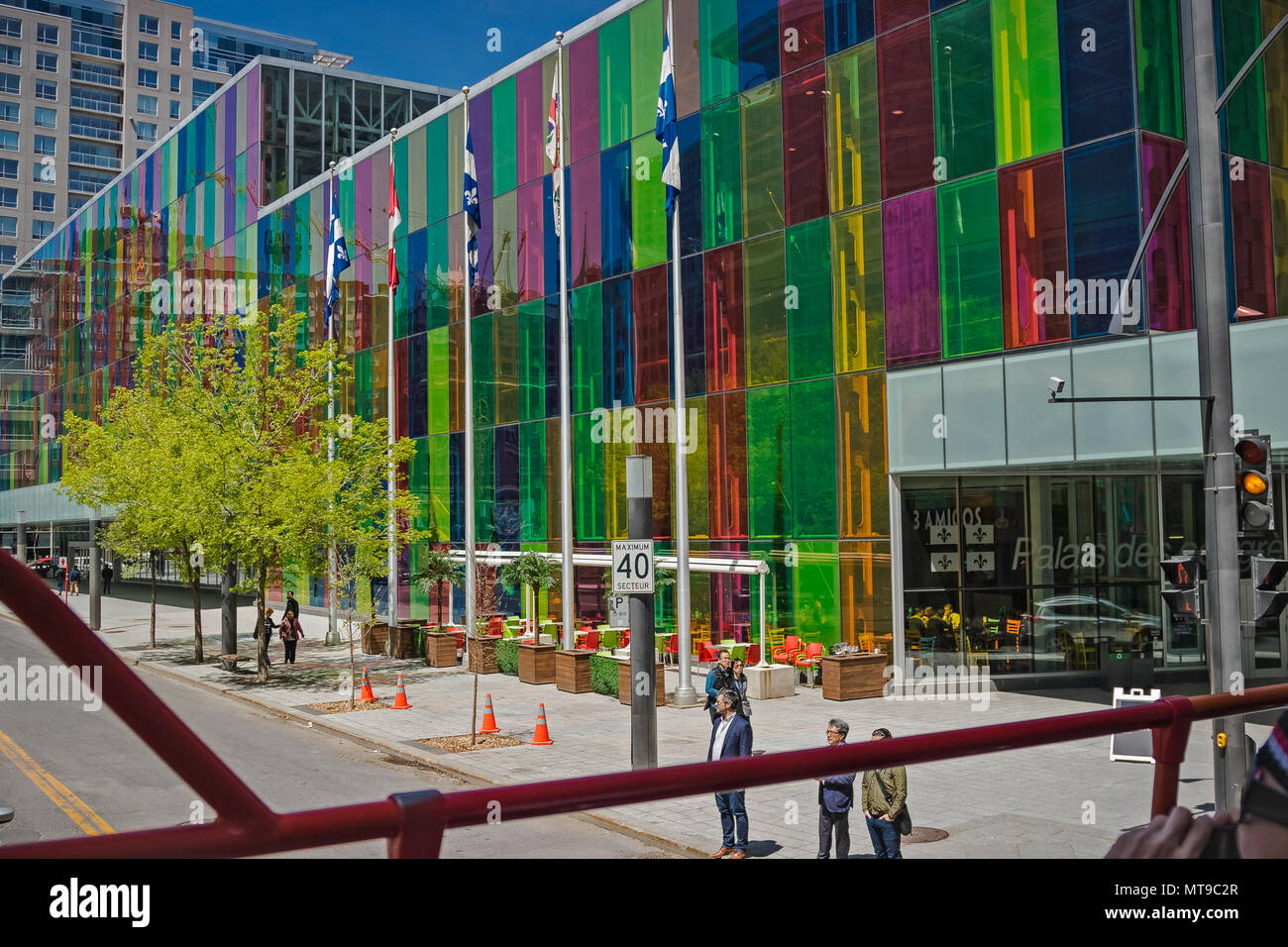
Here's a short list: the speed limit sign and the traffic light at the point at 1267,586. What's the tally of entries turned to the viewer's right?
1

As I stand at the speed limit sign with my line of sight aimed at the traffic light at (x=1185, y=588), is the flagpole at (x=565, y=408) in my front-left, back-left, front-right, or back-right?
back-left

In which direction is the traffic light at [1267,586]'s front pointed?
to the viewer's right

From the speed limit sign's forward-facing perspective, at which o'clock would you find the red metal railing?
The red metal railing is roughly at 12 o'clock from the speed limit sign.

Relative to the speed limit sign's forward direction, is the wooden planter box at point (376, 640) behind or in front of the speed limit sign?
behind

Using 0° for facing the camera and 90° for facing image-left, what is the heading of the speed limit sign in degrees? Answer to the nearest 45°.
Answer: approximately 0°

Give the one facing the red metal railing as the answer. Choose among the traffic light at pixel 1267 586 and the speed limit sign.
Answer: the speed limit sign

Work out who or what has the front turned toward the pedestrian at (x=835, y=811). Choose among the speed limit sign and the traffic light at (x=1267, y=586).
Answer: the speed limit sign

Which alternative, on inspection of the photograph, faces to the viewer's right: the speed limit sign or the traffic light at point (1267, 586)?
the traffic light

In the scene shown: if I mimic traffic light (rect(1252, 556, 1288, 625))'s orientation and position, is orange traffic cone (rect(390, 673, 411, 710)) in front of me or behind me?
behind
